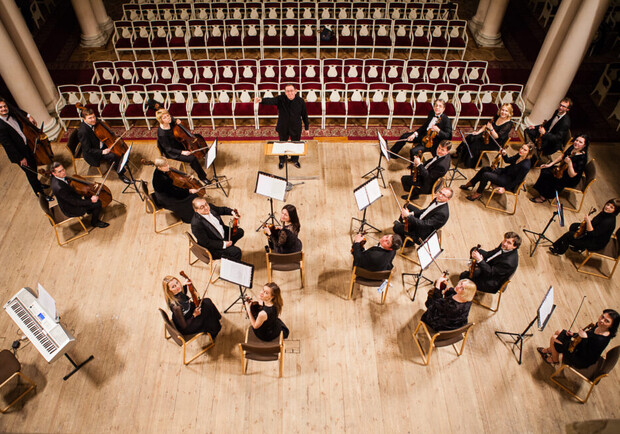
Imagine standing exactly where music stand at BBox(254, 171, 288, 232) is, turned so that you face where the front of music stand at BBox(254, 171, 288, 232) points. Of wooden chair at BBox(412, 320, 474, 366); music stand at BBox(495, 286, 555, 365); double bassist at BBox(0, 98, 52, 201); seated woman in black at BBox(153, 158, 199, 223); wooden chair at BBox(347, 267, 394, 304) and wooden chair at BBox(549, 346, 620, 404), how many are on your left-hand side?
4

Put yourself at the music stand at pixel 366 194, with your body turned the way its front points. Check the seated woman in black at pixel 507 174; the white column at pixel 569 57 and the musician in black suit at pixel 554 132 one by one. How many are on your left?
3

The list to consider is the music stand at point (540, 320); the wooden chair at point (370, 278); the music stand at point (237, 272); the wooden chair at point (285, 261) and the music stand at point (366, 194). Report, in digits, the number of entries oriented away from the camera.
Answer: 2

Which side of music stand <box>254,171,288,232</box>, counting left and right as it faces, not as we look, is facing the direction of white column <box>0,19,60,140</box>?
right

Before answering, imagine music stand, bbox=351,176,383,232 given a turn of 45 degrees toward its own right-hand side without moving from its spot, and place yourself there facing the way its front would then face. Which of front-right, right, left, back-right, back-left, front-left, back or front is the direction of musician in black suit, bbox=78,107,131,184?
right

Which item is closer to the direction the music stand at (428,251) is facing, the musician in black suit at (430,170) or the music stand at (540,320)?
the music stand

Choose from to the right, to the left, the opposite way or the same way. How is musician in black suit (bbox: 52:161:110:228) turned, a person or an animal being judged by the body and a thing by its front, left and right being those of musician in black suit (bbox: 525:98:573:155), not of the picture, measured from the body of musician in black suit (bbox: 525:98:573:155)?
the opposite way

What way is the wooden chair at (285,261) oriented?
away from the camera

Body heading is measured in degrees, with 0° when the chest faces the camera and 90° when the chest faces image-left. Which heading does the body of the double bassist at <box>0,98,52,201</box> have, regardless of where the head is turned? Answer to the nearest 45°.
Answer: approximately 315°

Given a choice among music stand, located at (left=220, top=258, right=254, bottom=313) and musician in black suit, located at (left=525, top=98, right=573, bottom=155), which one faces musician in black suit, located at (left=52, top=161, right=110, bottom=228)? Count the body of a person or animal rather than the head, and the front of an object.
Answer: musician in black suit, located at (left=525, top=98, right=573, bottom=155)

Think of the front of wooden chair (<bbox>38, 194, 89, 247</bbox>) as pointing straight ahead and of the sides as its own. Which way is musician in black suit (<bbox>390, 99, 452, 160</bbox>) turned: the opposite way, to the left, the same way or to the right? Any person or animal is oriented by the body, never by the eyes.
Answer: the opposite way

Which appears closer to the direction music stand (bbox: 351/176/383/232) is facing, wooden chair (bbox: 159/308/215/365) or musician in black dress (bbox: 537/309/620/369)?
the musician in black dress
